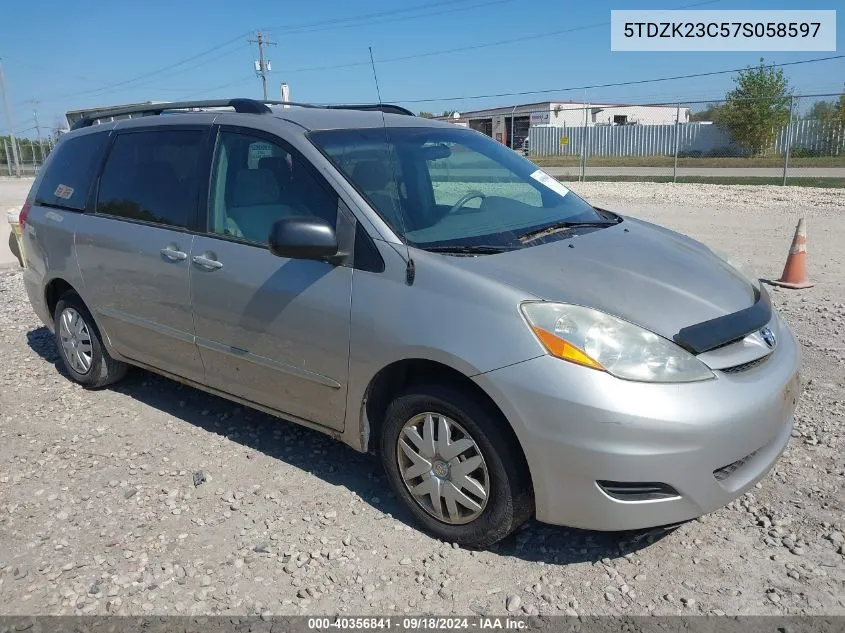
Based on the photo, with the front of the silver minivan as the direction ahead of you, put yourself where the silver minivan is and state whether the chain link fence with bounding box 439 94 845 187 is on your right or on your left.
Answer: on your left

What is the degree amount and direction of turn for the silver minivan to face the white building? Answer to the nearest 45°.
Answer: approximately 135° to its left

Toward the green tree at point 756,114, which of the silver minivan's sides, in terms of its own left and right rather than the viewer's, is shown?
left

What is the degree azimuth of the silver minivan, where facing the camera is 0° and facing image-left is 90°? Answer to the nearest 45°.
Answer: approximately 315°

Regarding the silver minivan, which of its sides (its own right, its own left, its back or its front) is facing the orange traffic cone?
left

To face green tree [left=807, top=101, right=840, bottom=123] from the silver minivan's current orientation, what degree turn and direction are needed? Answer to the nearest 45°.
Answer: approximately 90° to its left
